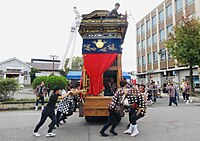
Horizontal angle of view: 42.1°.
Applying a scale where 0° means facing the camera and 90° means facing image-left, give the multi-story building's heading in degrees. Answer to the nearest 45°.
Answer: approximately 45°

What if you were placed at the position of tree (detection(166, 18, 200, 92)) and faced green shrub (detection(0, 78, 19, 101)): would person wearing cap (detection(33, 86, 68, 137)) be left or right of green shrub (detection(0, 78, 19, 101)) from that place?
left

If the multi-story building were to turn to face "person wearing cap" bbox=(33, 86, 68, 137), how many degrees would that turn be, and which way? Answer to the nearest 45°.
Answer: approximately 45° to its left
